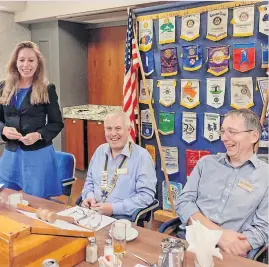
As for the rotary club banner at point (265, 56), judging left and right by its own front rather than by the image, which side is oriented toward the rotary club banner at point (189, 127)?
right

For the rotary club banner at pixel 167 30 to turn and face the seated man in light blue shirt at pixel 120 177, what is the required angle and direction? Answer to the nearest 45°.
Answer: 0° — it already faces them

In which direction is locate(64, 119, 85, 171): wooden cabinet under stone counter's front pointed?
toward the camera

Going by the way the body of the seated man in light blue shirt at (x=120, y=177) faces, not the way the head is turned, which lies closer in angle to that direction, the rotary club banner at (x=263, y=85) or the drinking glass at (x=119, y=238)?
the drinking glass

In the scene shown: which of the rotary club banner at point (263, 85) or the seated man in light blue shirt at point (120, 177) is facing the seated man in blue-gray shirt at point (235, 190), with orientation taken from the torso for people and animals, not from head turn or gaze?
the rotary club banner

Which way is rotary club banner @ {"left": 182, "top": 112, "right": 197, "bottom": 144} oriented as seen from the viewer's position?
toward the camera

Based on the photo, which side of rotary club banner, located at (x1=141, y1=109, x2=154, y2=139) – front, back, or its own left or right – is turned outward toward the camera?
front

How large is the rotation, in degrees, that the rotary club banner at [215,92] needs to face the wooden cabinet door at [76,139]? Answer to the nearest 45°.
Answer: approximately 135° to its right

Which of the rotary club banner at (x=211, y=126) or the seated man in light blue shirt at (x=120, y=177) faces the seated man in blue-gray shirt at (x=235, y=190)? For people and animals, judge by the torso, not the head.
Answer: the rotary club banner

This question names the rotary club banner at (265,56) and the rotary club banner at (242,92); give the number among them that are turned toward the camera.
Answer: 2

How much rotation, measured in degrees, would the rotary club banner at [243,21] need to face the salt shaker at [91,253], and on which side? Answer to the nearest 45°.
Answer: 0° — it already faces it

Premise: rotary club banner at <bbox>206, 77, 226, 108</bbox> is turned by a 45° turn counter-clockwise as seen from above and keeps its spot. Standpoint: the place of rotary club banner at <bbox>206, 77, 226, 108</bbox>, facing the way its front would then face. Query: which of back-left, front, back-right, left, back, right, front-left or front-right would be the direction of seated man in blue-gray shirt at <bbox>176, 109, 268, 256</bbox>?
front-right
